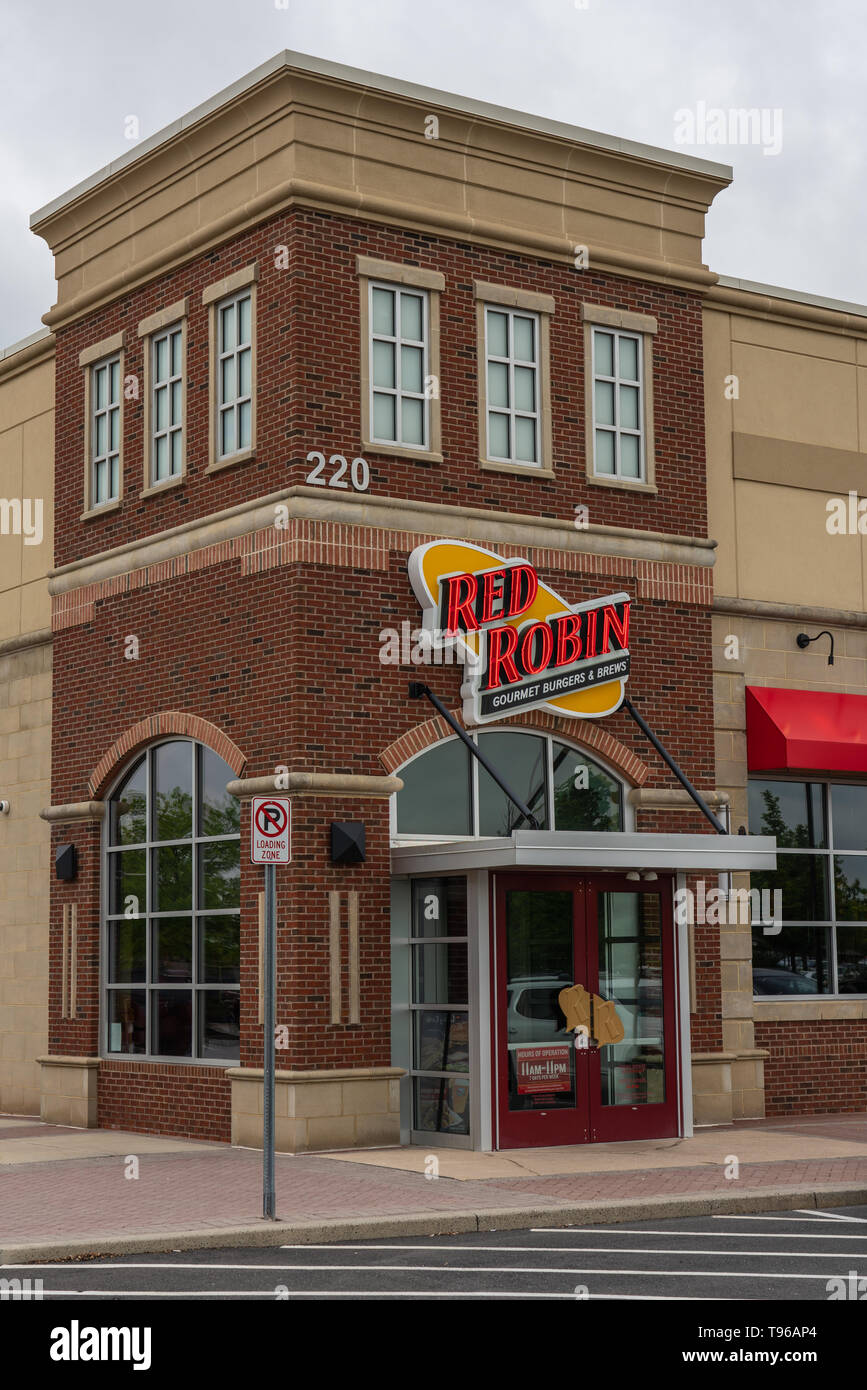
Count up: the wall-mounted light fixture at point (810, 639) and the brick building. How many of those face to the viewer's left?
0

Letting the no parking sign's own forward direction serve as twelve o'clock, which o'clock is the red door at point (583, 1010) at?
The red door is roughly at 7 o'clock from the no parking sign.

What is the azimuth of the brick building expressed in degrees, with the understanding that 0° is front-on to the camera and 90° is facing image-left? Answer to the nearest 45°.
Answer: approximately 315°

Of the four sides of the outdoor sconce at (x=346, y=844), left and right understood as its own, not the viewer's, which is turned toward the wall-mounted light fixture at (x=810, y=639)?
left

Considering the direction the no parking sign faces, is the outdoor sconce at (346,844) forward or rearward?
rearward

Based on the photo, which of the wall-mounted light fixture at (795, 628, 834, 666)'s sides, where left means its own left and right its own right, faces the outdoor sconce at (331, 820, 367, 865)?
right

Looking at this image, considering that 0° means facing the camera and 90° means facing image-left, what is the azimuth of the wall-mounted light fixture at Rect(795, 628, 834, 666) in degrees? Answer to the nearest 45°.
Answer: approximately 315°

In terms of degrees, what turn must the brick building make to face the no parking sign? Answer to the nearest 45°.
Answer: approximately 45° to its right
